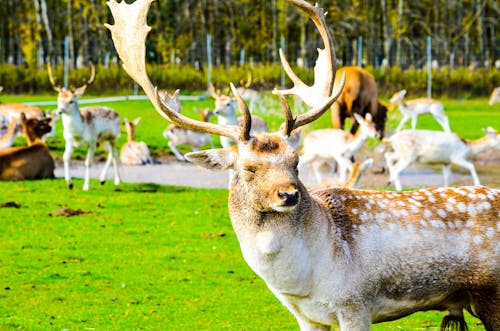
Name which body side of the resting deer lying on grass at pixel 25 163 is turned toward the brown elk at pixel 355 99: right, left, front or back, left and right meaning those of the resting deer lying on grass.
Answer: front

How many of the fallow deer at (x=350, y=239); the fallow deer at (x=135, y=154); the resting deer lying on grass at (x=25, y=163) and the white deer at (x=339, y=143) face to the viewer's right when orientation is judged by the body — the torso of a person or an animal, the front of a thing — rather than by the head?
2

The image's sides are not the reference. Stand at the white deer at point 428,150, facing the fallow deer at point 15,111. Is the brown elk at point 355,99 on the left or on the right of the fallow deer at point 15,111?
right

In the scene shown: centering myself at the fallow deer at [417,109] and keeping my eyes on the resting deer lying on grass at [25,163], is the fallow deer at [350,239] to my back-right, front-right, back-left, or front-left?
front-left

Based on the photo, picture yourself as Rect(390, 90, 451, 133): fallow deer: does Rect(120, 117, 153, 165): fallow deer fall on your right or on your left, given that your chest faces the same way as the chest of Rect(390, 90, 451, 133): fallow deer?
on your left

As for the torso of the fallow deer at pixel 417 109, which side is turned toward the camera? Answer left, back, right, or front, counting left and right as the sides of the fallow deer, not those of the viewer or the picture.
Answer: left

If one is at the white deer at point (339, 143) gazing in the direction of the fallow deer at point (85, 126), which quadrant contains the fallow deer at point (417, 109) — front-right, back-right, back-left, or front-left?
back-right

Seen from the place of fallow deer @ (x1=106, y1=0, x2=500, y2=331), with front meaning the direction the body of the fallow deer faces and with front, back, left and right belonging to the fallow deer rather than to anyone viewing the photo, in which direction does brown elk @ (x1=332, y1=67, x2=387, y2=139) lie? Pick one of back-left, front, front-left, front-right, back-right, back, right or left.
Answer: back-right

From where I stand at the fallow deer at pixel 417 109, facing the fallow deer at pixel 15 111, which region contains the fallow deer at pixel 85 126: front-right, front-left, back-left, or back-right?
front-left

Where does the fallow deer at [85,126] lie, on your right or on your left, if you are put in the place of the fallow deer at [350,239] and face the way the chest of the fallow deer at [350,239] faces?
on your right

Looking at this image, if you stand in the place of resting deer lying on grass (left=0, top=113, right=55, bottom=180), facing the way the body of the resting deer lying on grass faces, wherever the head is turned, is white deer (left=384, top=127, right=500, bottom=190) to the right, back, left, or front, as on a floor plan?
front

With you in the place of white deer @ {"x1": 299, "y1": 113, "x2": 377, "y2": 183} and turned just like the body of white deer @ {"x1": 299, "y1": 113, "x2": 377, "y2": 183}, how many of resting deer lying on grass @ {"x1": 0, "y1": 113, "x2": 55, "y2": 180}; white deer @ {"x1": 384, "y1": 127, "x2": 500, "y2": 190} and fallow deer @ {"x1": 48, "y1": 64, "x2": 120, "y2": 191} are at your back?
2

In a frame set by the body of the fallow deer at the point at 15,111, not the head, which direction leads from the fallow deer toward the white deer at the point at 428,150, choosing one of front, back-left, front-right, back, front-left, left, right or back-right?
front-right

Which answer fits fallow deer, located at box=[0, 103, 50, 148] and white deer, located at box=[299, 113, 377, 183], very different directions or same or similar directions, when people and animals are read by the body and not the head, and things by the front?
same or similar directions

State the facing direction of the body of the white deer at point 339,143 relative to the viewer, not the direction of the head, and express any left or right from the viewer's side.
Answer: facing to the right of the viewer

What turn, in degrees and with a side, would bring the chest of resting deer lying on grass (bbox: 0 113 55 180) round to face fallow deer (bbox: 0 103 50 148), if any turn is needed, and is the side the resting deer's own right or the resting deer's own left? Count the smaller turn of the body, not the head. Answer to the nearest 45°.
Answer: approximately 90° to the resting deer's own left
